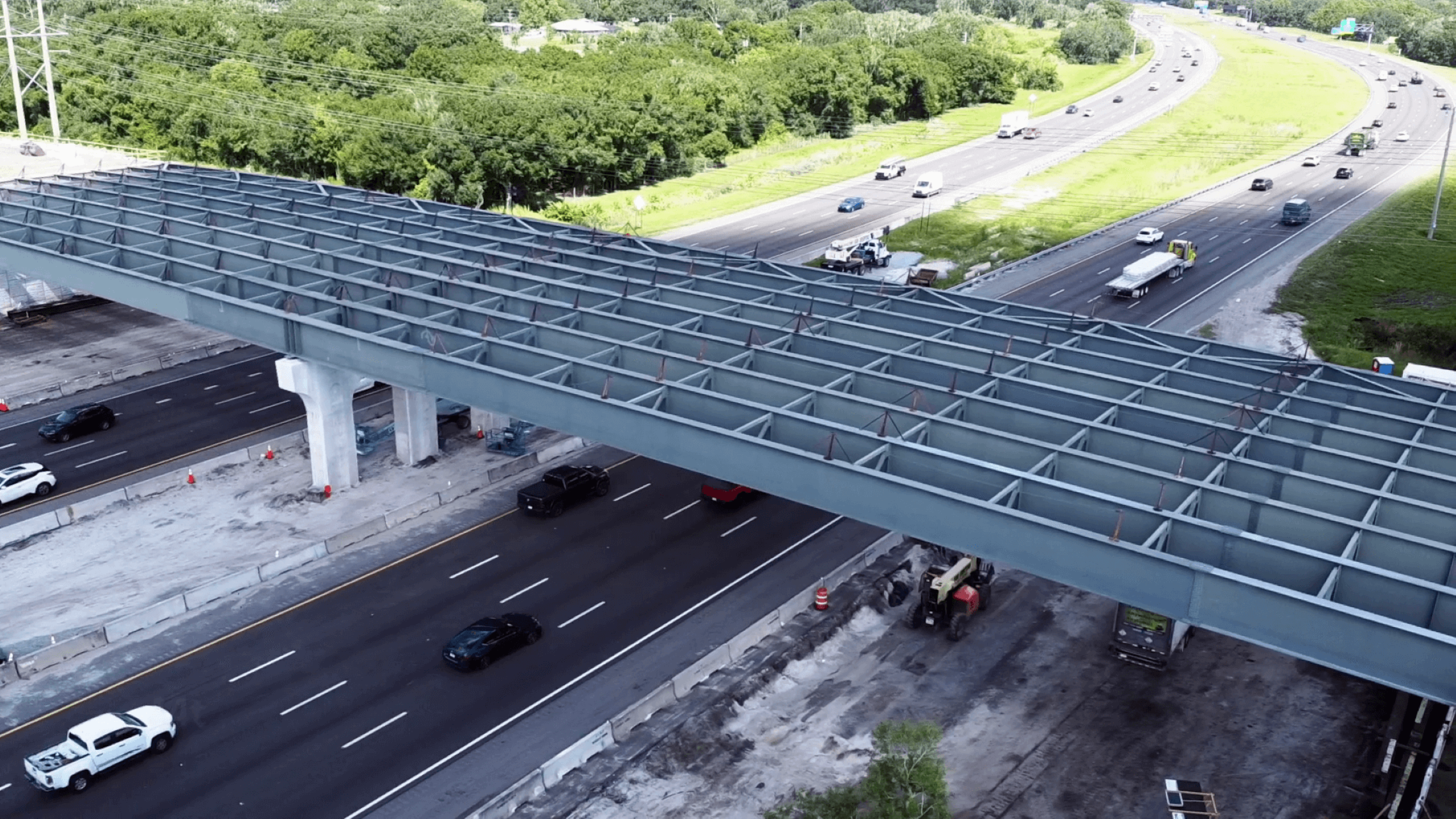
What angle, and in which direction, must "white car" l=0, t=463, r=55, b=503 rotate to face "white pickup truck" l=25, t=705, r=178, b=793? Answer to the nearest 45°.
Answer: approximately 45° to its left

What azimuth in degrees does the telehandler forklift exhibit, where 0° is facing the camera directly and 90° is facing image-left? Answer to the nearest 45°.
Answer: approximately 225°

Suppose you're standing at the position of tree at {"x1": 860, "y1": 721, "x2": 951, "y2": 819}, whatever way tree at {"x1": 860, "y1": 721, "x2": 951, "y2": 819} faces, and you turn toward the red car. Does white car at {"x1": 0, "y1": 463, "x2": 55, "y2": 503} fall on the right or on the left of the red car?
left

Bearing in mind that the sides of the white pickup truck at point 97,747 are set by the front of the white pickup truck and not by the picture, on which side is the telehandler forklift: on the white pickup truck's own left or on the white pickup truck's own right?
on the white pickup truck's own right

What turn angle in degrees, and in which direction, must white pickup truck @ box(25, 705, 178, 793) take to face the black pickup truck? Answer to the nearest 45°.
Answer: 0° — it already faces it

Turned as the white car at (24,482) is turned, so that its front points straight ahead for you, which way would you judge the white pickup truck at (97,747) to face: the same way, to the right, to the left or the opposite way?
the opposite way
